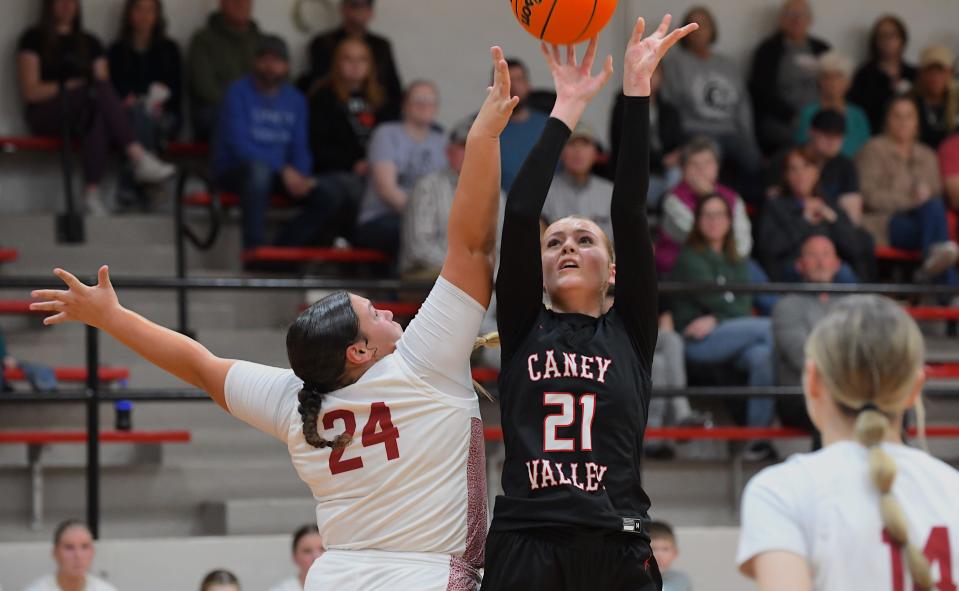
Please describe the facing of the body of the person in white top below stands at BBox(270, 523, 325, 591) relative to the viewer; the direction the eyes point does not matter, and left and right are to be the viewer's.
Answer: facing the viewer and to the right of the viewer

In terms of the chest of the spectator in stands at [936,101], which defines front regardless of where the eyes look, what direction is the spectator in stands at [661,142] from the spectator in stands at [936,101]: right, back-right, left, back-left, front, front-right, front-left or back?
front-right

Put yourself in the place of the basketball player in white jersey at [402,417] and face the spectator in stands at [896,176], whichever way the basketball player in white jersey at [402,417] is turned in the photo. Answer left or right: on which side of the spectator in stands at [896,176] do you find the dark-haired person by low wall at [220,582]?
left

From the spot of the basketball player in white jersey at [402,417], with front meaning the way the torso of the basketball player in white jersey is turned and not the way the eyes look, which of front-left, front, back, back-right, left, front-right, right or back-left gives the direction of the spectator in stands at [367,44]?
front-left

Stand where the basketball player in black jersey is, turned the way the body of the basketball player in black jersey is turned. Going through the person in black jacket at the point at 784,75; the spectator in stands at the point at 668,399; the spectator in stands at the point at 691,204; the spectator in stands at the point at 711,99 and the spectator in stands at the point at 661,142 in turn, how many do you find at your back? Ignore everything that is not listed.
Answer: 5

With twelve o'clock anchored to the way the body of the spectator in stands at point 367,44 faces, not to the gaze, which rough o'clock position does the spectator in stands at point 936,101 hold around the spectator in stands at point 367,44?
the spectator in stands at point 936,101 is roughly at 9 o'clock from the spectator in stands at point 367,44.

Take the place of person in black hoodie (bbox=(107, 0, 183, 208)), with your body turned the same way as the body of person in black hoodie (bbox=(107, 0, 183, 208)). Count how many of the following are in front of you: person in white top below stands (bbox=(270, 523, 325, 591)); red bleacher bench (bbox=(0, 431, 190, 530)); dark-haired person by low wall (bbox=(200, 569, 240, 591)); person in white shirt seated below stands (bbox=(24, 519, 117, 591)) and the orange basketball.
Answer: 5

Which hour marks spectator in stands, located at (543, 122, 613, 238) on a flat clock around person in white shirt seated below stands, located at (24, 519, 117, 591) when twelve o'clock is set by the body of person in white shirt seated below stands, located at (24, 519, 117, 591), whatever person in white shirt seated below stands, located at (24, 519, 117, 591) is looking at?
spectator in stands, located at (543, 122, 613, 238) is roughly at 8 o'clock from person in white shirt seated below stands, located at (24, 519, 117, 591).

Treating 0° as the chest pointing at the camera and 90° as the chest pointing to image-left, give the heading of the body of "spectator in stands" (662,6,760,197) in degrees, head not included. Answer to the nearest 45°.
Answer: approximately 0°

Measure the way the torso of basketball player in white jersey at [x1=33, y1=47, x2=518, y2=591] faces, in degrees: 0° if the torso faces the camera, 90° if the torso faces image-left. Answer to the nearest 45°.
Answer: approximately 225°
